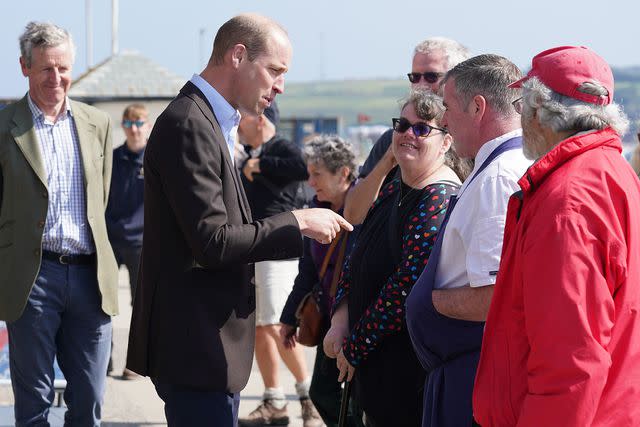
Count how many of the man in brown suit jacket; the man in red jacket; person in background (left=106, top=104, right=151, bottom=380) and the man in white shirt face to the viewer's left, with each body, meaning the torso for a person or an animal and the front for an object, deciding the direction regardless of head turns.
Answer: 2

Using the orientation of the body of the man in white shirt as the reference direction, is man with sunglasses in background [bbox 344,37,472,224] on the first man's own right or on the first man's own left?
on the first man's own right

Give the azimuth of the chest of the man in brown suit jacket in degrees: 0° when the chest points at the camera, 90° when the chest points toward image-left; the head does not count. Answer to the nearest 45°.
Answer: approximately 270°

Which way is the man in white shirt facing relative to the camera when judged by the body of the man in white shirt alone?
to the viewer's left

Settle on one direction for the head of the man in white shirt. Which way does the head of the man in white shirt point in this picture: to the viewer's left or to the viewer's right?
to the viewer's left

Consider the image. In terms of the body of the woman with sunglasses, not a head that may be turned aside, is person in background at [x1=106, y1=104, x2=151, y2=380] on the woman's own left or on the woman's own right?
on the woman's own right

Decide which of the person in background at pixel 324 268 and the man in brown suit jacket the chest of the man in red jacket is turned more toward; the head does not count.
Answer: the man in brown suit jacket

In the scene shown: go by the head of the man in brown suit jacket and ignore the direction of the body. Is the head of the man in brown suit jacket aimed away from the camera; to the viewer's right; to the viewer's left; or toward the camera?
to the viewer's right

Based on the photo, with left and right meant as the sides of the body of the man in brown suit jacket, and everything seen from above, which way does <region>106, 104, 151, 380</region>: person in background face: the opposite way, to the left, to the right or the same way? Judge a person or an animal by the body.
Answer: to the right

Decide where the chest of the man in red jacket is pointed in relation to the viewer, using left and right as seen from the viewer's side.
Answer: facing to the left of the viewer
